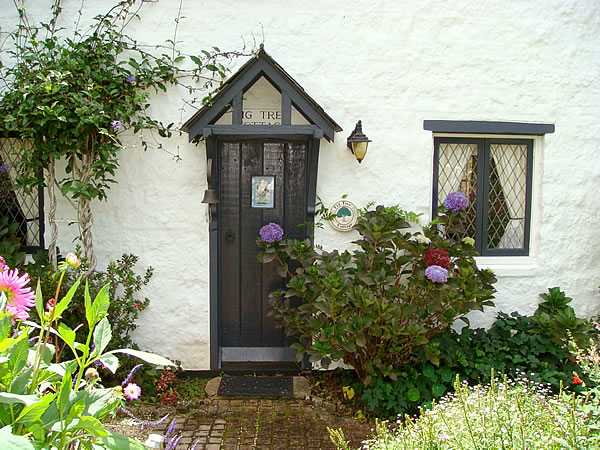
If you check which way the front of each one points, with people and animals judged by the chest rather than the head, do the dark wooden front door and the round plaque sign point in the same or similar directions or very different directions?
same or similar directions

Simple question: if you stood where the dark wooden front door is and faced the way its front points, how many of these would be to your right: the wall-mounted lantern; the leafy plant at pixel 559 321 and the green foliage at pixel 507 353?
0

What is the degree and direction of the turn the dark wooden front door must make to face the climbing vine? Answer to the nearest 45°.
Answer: approximately 90° to its right

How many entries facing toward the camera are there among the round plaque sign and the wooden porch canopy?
2

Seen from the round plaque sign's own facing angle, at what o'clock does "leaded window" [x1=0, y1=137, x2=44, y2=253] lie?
The leaded window is roughly at 3 o'clock from the round plaque sign.

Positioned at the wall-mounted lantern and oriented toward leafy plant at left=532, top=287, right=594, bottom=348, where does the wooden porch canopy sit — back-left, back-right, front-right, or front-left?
back-right

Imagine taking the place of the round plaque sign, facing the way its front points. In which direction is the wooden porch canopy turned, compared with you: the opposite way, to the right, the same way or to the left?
the same way

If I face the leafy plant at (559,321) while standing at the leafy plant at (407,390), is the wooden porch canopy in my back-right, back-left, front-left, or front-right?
back-left

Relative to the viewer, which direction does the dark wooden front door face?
toward the camera

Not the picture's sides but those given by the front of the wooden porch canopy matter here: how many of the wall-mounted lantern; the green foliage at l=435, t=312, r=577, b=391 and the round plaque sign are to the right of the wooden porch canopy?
0

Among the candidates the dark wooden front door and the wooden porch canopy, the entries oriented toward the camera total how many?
2

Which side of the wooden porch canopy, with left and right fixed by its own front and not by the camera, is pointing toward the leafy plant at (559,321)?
left

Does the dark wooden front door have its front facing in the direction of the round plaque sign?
no

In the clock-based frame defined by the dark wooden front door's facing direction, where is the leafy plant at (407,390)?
The leafy plant is roughly at 10 o'clock from the dark wooden front door.

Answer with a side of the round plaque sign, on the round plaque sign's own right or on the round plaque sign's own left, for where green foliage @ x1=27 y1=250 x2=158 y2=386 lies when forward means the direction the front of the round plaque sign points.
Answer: on the round plaque sign's own right

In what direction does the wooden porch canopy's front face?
toward the camera
